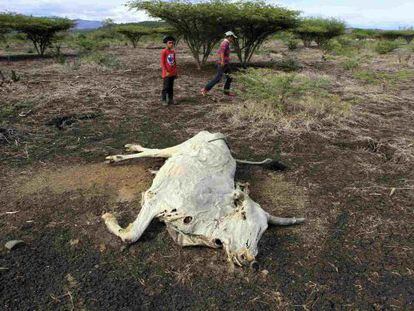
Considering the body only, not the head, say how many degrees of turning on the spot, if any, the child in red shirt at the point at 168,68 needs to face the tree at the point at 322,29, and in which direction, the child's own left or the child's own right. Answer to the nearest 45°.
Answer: approximately 90° to the child's own left

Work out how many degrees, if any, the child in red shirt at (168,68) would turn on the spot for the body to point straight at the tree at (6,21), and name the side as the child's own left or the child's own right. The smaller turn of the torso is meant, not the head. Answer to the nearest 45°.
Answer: approximately 180°

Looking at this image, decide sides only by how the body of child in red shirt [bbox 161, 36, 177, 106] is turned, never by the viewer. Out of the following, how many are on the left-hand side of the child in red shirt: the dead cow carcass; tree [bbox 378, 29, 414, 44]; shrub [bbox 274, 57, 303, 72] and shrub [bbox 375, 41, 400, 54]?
3

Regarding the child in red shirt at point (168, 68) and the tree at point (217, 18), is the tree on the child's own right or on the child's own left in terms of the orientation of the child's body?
on the child's own left

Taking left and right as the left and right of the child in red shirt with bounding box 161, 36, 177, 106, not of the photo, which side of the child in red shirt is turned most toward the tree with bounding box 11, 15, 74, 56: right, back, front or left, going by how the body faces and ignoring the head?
back

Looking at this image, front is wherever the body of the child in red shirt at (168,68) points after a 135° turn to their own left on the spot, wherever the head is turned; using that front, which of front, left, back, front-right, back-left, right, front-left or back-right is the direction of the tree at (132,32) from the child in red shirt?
front

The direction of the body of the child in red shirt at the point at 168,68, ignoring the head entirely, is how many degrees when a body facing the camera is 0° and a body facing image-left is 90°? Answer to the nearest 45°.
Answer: approximately 315°

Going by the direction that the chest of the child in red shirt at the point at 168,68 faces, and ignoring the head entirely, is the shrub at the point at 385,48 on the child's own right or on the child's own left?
on the child's own left

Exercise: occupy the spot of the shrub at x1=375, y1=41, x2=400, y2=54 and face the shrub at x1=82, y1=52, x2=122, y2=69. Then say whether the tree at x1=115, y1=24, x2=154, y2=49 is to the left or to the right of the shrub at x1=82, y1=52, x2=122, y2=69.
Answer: right

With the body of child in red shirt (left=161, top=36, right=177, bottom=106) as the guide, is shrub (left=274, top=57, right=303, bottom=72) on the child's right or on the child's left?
on the child's left

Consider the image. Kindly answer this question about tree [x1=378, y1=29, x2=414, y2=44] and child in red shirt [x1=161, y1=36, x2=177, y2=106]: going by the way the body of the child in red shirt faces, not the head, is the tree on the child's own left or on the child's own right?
on the child's own left

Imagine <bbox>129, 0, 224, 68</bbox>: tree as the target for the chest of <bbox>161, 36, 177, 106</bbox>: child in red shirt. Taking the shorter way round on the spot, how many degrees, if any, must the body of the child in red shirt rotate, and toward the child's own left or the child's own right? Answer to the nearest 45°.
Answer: approximately 135° to the child's own left
